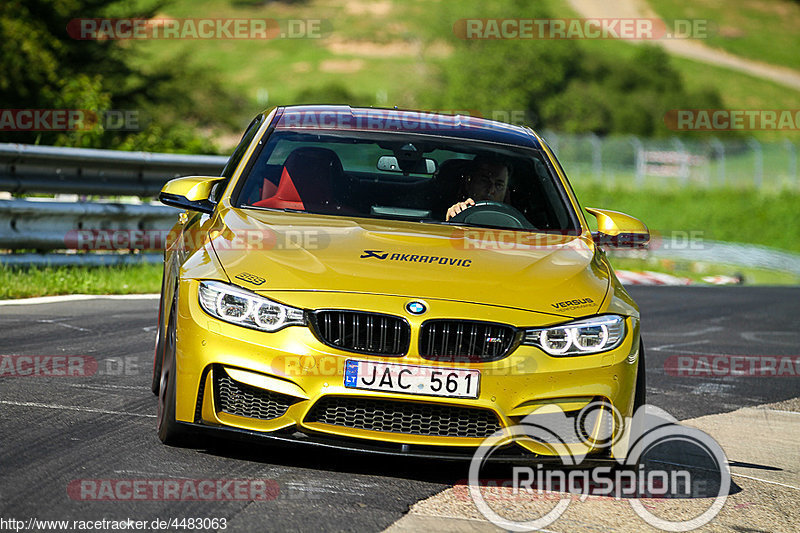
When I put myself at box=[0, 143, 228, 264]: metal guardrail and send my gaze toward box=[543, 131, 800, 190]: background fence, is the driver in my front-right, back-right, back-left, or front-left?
back-right

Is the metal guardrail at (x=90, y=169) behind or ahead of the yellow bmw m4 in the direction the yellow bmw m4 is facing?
behind

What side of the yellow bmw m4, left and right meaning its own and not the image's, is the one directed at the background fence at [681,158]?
back

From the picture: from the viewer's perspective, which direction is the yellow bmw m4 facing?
toward the camera

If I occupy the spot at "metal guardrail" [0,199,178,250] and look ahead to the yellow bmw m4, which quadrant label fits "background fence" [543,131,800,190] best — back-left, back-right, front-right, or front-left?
back-left
